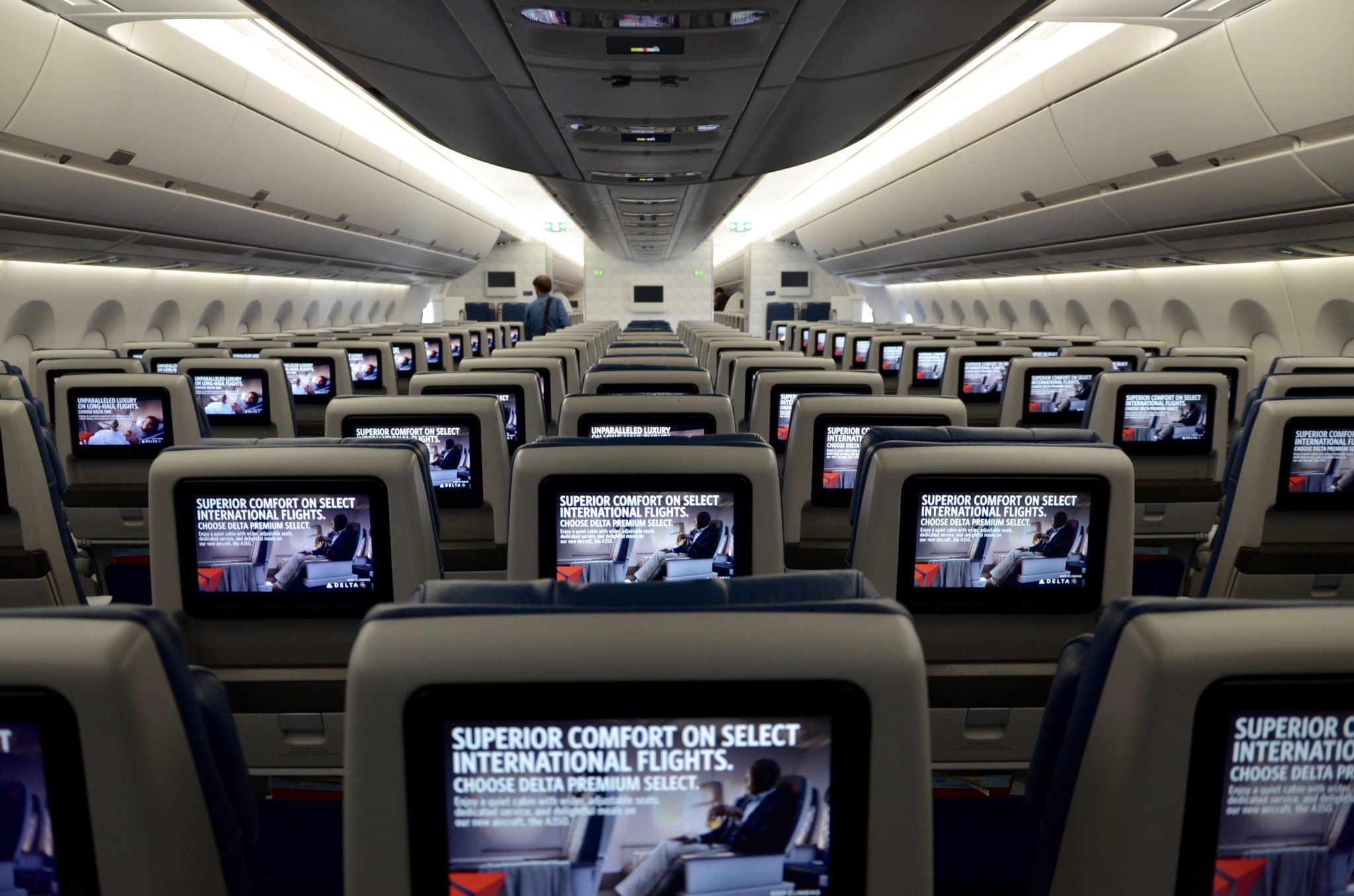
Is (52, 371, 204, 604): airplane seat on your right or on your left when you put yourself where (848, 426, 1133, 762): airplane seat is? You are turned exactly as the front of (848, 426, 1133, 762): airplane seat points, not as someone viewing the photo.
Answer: on your left

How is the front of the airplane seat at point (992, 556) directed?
away from the camera

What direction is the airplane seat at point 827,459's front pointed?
away from the camera

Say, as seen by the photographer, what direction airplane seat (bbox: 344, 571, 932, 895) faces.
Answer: facing away from the viewer

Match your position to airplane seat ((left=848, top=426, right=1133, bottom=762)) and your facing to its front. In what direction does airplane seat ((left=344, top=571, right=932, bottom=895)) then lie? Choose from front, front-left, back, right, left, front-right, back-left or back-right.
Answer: back

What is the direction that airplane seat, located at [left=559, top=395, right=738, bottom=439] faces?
away from the camera

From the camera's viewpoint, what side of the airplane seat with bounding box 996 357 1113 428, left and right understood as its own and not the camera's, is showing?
back

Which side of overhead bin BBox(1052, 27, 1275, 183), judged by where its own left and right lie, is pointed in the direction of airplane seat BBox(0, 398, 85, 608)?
front

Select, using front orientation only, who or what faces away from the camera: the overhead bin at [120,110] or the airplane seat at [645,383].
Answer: the airplane seat

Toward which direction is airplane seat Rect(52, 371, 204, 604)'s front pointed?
away from the camera

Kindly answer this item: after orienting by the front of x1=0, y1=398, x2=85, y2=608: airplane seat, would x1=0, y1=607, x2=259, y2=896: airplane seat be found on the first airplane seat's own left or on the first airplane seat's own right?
on the first airplane seat's own right

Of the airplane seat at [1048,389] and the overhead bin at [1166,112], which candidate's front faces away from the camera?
the airplane seat
